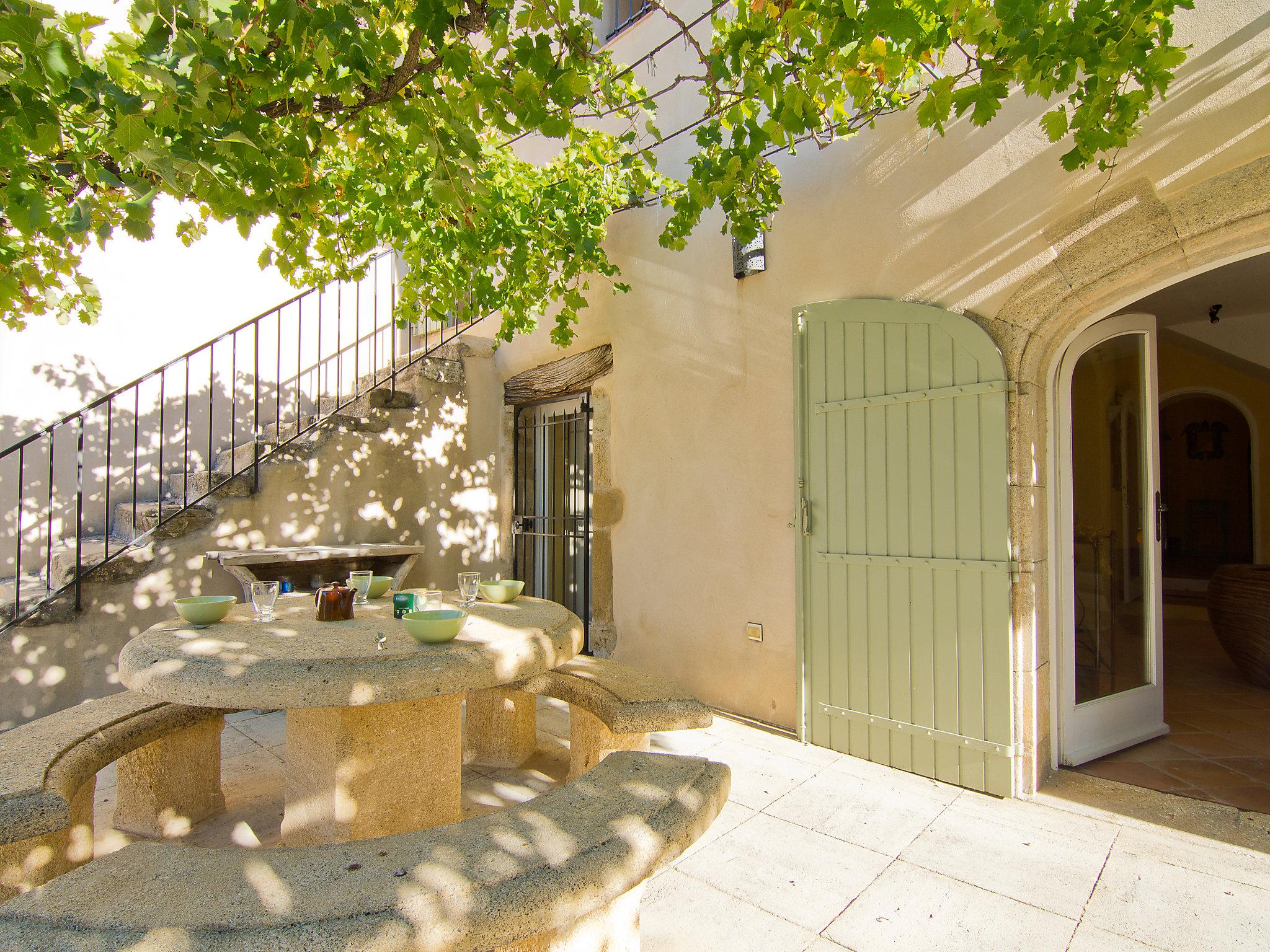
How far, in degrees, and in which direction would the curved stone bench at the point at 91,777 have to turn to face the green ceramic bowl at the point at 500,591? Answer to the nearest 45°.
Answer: approximately 45° to its left

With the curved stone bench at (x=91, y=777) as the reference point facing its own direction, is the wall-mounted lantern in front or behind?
in front

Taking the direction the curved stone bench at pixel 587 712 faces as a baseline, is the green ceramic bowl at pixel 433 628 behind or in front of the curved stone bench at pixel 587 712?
in front

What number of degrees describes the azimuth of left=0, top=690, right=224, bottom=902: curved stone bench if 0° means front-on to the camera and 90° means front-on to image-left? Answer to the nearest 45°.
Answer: approximately 315°

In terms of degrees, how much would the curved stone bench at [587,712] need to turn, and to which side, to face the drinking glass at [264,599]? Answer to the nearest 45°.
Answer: approximately 45° to its right

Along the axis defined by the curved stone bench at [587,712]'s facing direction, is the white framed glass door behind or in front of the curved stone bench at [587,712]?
behind

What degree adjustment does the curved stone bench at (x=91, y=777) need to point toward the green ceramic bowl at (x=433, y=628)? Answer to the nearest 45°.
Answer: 0° — it already faces it
